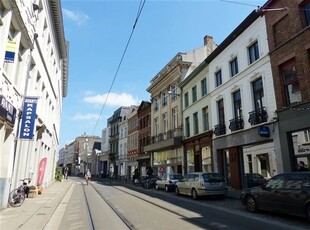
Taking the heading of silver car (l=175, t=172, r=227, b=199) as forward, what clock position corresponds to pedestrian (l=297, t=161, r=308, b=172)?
The pedestrian is roughly at 5 o'clock from the silver car.

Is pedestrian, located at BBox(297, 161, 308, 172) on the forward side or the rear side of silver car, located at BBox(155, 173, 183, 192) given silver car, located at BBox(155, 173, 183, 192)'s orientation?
on the rear side

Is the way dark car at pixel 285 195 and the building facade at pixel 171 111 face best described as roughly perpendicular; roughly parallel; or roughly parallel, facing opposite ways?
roughly perpendicular

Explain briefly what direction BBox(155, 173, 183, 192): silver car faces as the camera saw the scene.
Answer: facing away from the viewer and to the left of the viewer

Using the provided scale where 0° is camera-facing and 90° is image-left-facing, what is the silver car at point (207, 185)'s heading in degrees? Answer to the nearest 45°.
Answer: approximately 135°

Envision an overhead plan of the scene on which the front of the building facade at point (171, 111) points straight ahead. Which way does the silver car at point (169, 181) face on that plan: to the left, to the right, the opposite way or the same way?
to the right

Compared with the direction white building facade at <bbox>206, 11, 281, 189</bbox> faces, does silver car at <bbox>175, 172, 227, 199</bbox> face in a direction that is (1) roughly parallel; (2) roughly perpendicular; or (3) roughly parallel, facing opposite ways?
roughly perpendicular

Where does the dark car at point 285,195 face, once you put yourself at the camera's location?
facing away from the viewer and to the left of the viewer
